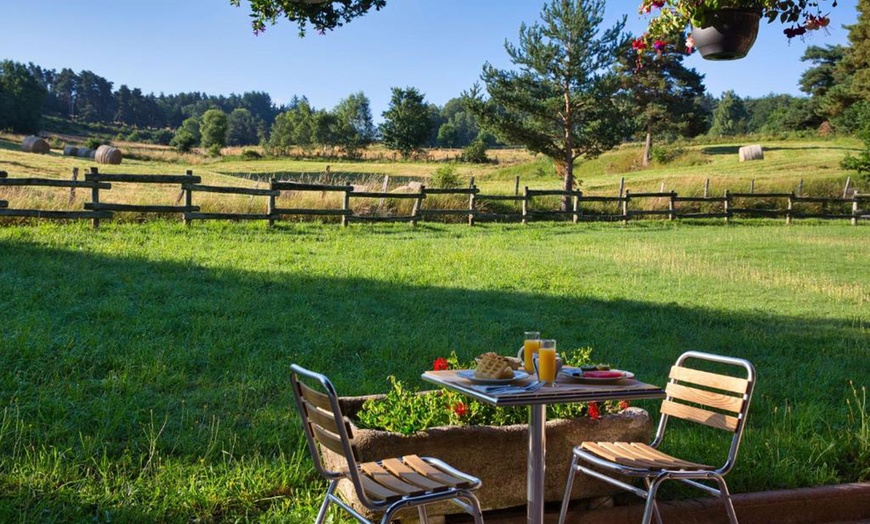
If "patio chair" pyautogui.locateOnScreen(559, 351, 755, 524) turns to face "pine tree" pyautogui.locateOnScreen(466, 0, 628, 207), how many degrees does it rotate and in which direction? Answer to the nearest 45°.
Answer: approximately 135° to its right

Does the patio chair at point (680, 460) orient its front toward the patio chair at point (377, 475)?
yes

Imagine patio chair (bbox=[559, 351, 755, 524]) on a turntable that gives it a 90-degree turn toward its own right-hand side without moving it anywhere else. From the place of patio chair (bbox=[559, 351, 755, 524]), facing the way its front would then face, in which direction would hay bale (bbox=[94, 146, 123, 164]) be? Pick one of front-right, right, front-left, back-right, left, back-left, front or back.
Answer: front

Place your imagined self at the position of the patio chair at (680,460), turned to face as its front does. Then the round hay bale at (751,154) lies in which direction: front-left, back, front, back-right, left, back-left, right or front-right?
back-right

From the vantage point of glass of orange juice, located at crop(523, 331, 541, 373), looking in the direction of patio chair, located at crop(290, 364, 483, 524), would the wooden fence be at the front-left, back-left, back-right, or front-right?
back-right

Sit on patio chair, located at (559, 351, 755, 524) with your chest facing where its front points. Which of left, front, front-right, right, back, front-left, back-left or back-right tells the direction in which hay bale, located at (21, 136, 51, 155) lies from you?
right

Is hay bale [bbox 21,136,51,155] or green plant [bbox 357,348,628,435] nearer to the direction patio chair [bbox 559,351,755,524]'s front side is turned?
the green plant

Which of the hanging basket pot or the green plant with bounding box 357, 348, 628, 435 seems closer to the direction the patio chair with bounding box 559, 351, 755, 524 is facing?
the green plant

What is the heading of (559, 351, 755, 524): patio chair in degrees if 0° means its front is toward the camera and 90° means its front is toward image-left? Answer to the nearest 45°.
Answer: approximately 45°

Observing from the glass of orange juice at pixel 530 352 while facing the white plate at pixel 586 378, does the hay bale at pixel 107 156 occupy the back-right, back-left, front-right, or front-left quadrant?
back-left

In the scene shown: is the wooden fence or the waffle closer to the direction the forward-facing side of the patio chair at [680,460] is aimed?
the waffle

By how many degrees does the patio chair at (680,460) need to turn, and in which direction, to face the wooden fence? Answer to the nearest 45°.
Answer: approximately 135° to its right

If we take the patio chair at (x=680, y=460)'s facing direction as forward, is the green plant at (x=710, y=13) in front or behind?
behind

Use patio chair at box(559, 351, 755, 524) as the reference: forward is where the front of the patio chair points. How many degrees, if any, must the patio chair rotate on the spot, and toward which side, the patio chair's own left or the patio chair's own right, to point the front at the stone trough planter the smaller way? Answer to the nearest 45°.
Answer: approximately 45° to the patio chair's own right

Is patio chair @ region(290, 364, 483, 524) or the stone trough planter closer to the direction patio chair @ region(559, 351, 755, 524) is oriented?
the patio chair
